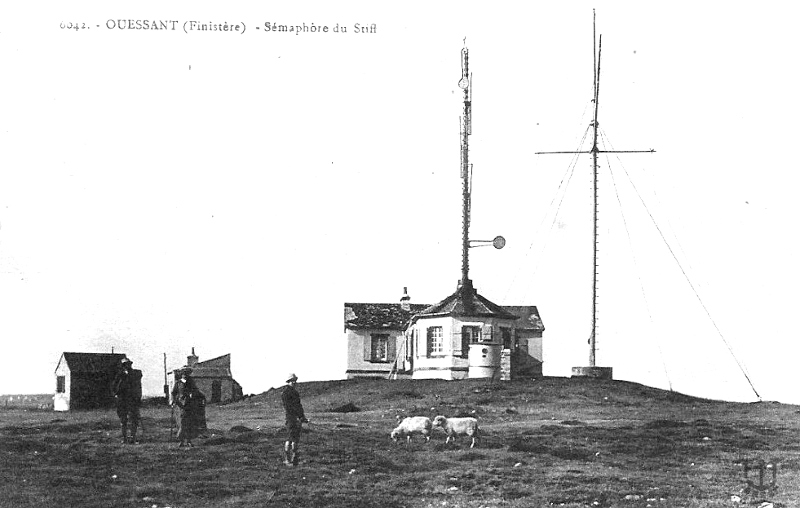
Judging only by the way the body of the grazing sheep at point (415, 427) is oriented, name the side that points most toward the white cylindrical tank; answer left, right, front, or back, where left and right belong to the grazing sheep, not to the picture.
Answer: right

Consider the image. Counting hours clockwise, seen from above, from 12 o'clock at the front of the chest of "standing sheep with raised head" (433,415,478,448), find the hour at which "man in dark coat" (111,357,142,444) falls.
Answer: The man in dark coat is roughly at 12 o'clock from the standing sheep with raised head.

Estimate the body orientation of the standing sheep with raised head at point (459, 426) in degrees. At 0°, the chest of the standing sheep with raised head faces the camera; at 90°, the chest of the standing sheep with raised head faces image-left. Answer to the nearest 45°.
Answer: approximately 90°

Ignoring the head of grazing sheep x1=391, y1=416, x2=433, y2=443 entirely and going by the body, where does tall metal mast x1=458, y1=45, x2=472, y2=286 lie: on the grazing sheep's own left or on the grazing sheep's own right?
on the grazing sheep's own right

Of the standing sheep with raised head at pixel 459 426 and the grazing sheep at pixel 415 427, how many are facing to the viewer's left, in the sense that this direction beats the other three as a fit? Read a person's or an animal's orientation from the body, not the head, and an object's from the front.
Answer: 2

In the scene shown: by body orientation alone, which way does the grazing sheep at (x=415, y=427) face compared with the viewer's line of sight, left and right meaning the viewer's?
facing to the left of the viewer

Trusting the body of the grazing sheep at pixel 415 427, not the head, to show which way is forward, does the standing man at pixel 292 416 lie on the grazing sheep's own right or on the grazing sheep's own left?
on the grazing sheep's own left

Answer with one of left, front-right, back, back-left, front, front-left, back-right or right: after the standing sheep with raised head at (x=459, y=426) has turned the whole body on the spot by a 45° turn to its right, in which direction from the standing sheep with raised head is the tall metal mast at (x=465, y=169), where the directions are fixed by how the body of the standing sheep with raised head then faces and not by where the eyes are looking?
front-right

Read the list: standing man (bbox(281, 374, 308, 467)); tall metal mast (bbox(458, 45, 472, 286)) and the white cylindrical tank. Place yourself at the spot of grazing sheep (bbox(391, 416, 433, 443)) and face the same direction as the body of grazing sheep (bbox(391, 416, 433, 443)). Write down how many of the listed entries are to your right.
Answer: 2

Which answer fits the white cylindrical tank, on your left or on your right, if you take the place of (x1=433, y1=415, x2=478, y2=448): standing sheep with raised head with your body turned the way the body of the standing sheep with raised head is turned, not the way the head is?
on your right

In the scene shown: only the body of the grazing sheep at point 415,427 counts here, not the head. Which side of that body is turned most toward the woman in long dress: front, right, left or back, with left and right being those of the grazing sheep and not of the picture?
front
